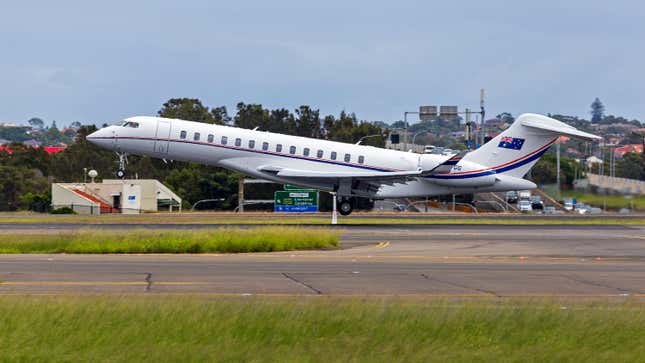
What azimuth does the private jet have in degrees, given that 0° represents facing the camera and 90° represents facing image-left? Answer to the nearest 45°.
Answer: approximately 90°

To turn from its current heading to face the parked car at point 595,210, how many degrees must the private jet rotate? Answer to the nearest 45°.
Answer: approximately 180°
